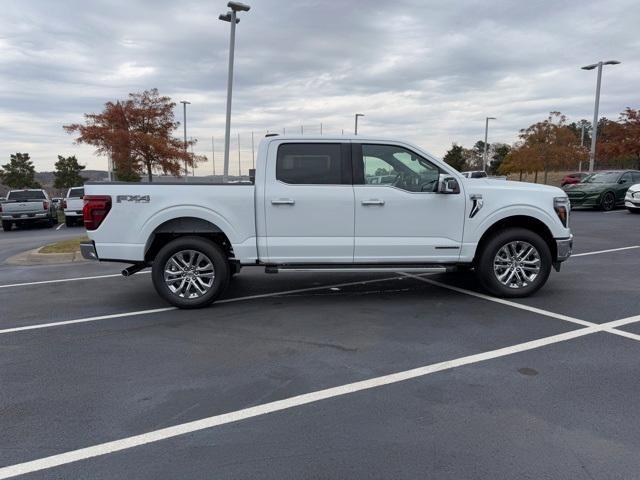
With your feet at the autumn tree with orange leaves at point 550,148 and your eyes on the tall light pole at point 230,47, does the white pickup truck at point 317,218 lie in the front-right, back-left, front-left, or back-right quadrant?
front-left

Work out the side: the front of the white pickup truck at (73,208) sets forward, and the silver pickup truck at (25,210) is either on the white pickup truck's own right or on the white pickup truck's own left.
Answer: on the white pickup truck's own left

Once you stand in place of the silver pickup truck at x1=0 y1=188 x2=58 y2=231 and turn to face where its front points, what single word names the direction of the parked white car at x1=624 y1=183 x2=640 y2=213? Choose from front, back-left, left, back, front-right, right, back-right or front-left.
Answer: back-right

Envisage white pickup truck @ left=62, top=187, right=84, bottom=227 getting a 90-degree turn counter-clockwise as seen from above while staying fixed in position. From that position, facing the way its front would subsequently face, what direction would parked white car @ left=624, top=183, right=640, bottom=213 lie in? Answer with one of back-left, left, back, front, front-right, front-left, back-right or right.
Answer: back-left

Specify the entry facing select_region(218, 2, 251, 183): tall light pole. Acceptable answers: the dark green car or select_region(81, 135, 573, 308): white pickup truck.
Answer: the dark green car

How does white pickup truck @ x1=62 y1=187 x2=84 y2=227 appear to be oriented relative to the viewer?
away from the camera

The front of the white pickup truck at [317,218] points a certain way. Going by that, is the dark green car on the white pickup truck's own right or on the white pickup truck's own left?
on the white pickup truck's own left

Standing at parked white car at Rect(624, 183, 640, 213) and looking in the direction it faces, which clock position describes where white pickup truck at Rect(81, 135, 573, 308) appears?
The white pickup truck is roughly at 11 o'clock from the parked white car.

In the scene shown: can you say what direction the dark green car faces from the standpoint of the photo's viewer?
facing the viewer and to the left of the viewer

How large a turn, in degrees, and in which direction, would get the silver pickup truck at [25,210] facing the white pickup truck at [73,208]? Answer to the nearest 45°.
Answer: approximately 135° to its right

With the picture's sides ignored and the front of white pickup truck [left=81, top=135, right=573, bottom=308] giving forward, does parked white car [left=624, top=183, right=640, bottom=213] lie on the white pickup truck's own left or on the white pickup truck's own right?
on the white pickup truck's own left

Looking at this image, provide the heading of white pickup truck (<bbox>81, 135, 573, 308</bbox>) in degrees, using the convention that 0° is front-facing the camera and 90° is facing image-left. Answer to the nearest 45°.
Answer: approximately 270°

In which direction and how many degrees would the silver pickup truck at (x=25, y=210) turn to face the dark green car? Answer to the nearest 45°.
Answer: approximately 135° to its right

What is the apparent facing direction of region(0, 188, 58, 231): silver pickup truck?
away from the camera
